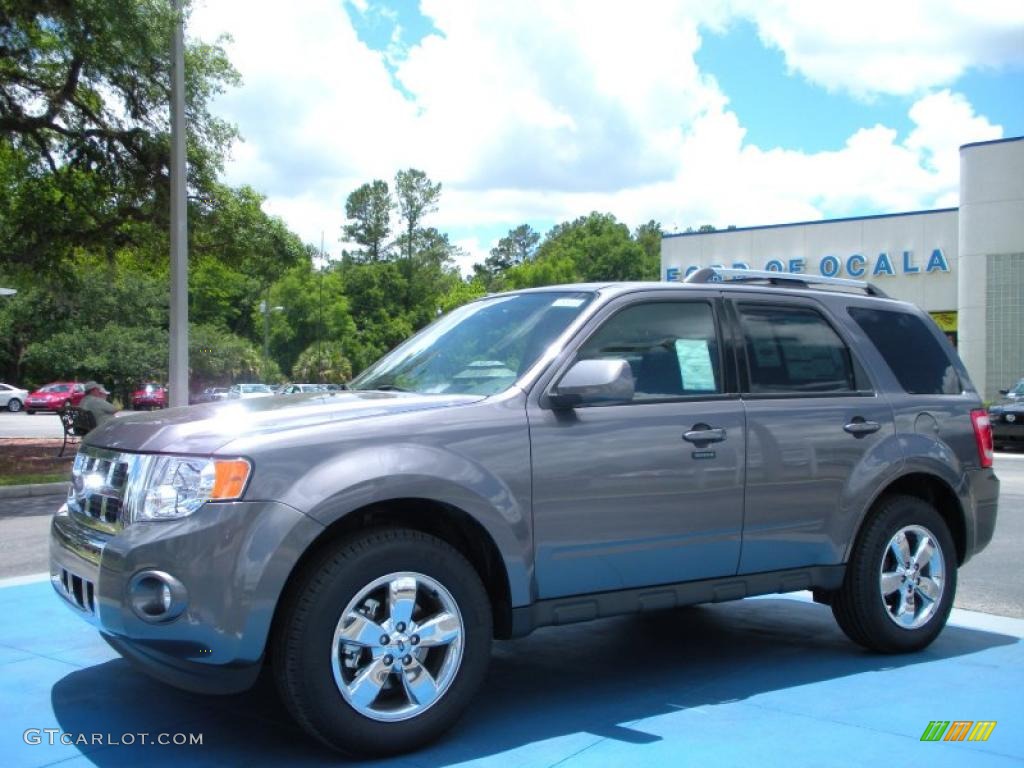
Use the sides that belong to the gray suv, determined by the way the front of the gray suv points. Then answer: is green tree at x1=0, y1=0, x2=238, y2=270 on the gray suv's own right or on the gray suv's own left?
on the gray suv's own right

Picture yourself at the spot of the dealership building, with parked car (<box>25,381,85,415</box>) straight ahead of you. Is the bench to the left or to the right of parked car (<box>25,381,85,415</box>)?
left

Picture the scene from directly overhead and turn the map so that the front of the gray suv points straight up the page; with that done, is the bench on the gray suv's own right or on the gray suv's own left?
on the gray suv's own right

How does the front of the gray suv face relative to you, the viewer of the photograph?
facing the viewer and to the left of the viewer

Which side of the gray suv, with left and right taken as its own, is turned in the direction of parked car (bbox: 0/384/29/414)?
right

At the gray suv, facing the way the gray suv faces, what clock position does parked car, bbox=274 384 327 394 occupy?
The parked car is roughly at 4 o'clock from the gray suv.

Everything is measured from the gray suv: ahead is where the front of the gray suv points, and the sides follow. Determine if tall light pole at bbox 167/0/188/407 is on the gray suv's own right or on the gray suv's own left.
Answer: on the gray suv's own right

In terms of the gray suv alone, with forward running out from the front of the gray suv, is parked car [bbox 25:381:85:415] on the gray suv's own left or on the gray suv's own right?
on the gray suv's own right

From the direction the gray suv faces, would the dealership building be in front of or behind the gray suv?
behind
